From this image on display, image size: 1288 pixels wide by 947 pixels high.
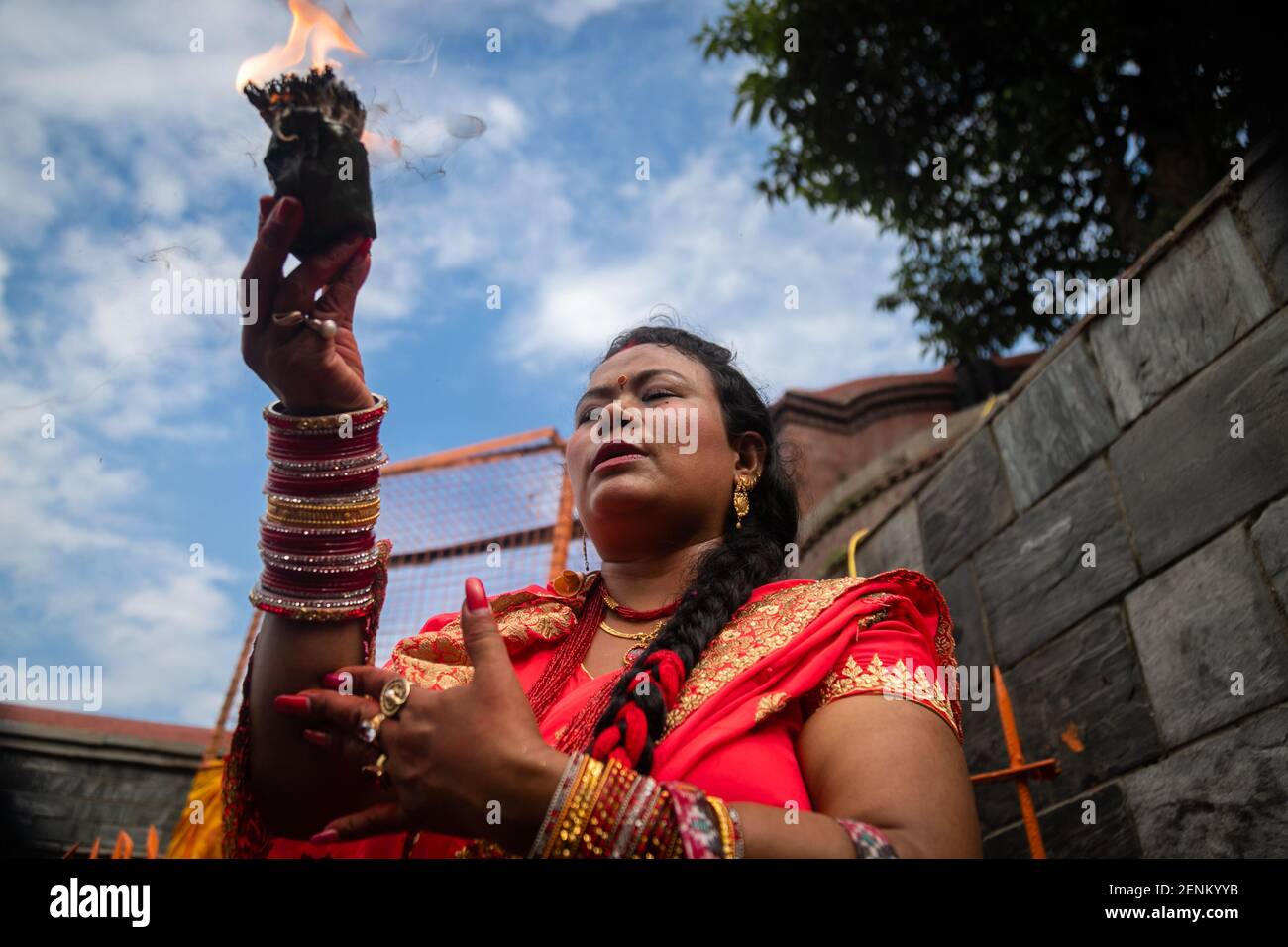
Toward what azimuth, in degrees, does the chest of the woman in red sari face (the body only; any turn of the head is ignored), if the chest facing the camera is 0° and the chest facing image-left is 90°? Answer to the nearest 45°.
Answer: approximately 45°

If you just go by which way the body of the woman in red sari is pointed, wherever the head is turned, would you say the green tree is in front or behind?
behind
